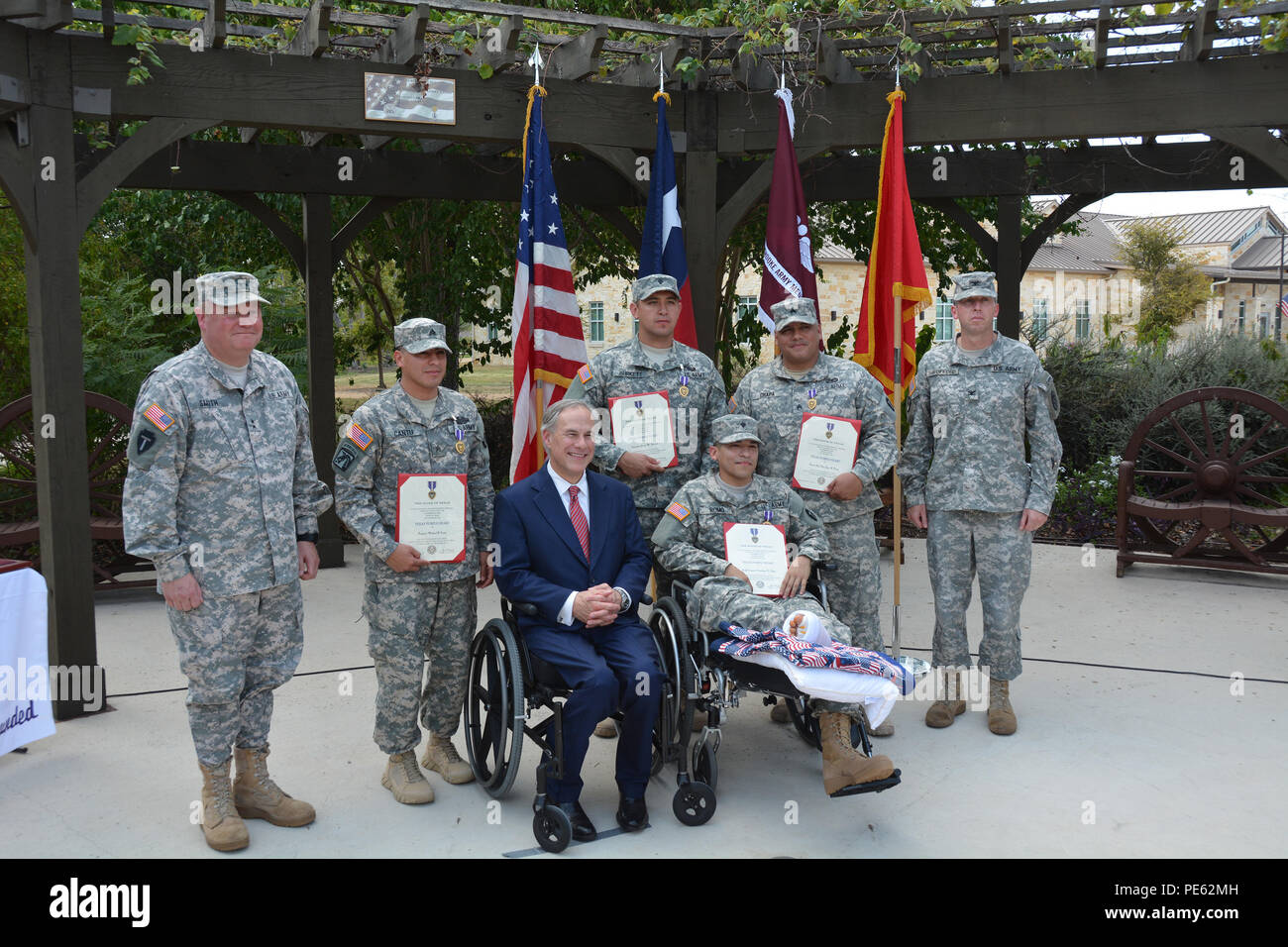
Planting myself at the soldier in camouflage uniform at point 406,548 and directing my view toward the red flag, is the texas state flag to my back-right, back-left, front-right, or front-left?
front-left

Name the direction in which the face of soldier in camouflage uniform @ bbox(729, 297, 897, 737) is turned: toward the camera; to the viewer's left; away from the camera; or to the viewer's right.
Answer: toward the camera

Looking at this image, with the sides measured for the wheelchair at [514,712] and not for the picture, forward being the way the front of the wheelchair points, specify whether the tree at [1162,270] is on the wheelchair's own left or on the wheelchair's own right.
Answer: on the wheelchair's own left

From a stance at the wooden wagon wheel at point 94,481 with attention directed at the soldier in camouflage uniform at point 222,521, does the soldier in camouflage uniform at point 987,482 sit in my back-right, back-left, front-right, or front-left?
front-left

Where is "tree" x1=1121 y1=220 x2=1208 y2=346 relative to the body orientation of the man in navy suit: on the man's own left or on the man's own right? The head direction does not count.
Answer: on the man's own left

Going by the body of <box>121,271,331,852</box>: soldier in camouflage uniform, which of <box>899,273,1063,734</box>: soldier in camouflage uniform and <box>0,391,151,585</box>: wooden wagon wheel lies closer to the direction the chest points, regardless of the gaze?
the soldier in camouflage uniform

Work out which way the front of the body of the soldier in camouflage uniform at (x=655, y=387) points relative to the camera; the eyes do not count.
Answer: toward the camera

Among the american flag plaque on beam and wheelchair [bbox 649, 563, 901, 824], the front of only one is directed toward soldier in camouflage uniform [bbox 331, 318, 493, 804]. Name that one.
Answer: the american flag plaque on beam

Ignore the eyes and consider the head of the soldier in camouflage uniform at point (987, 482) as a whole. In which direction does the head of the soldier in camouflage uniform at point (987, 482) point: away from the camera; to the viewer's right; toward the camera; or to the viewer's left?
toward the camera

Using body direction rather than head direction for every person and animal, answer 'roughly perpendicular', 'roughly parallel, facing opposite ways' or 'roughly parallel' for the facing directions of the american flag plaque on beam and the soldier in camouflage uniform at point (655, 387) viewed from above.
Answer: roughly parallel

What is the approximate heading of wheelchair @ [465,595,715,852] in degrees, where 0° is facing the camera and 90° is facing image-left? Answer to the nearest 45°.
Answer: approximately 315°

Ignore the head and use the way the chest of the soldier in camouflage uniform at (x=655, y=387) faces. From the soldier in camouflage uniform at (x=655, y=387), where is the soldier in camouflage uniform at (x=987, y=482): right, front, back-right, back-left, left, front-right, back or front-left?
left

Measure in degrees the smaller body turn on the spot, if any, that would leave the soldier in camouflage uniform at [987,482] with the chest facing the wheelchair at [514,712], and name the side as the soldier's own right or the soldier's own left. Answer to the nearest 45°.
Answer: approximately 45° to the soldier's own right

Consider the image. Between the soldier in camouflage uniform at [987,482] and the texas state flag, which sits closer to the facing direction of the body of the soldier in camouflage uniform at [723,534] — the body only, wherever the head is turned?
the soldier in camouflage uniform

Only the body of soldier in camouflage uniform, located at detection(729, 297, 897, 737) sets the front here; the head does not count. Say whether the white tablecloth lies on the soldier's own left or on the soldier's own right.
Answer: on the soldier's own right
